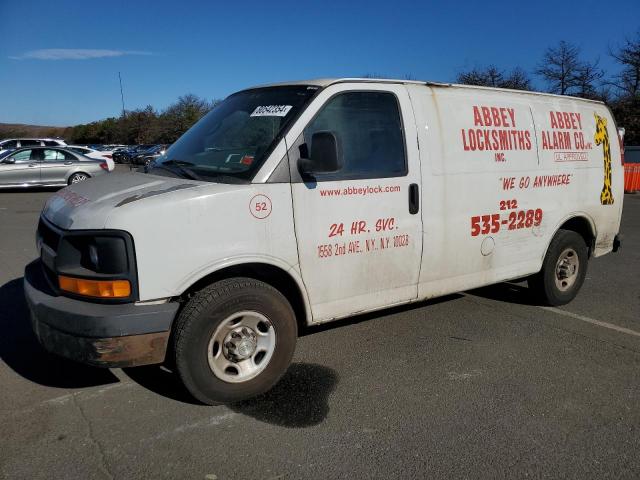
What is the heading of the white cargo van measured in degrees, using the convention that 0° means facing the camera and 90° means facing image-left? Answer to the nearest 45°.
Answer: approximately 45°

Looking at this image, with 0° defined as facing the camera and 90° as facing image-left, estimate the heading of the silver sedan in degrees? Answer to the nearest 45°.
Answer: approximately 90°

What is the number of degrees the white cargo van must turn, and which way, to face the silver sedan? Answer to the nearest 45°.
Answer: approximately 90° to its right

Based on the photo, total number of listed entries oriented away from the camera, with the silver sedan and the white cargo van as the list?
0

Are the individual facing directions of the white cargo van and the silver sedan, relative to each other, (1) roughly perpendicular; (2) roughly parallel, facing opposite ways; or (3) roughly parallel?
roughly parallel

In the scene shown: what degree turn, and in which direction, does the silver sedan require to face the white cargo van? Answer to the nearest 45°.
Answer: approximately 90° to its left
